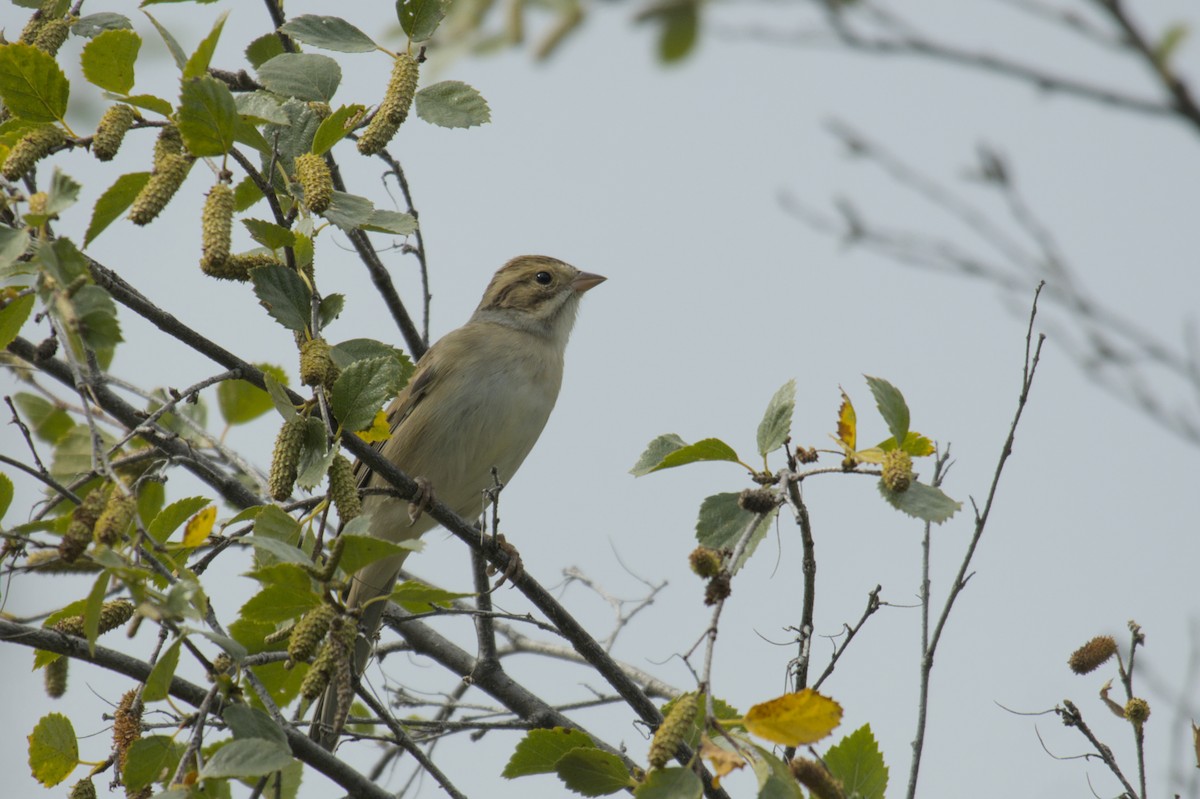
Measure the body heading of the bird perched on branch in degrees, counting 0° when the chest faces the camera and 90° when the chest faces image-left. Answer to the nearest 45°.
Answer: approximately 315°
